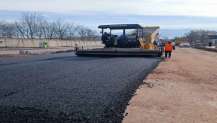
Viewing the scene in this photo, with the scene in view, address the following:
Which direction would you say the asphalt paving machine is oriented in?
away from the camera
